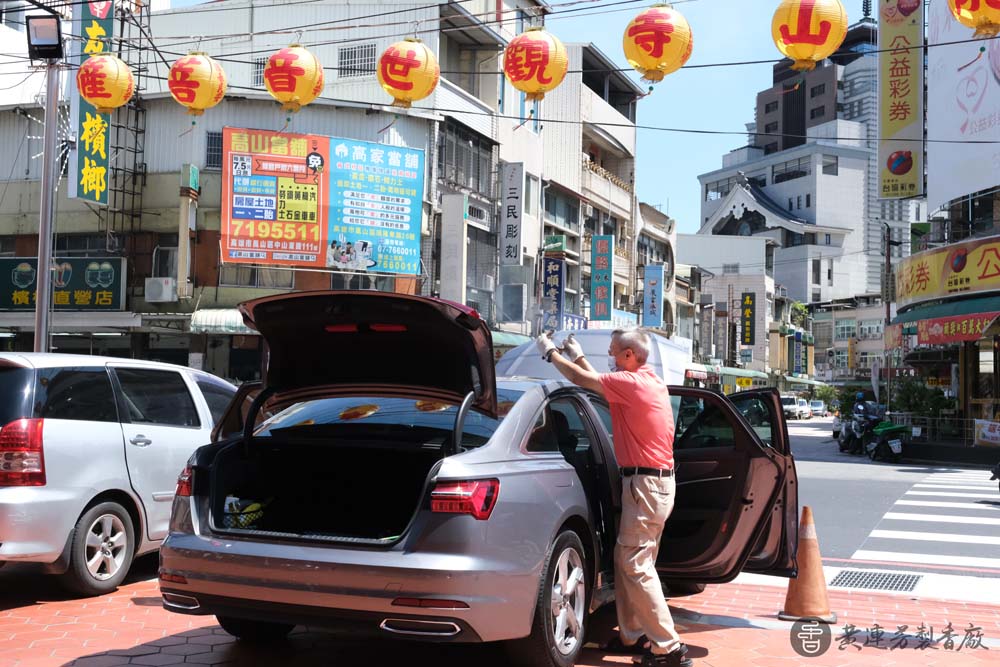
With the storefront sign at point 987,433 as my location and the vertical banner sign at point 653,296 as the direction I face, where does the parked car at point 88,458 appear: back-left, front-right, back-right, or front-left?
back-left

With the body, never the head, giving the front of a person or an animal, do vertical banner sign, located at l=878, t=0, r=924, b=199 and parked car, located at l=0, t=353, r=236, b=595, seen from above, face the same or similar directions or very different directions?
very different directions

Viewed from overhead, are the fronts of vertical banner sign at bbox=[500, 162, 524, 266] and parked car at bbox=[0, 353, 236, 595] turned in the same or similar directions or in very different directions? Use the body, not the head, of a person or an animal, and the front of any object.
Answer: very different directions

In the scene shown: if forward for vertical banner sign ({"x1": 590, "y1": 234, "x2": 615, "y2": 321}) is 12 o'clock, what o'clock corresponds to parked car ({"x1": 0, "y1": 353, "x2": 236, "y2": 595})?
The parked car is roughly at 12 o'clock from the vertical banner sign.

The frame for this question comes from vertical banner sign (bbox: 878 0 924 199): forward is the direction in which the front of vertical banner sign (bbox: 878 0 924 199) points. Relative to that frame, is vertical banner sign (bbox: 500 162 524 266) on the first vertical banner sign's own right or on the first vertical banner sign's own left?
on the first vertical banner sign's own right

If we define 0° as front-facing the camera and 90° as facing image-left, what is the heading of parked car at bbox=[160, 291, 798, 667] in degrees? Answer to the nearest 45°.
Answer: approximately 225°

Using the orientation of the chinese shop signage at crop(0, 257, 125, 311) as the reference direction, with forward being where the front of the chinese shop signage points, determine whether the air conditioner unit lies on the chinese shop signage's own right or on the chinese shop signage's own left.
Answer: on the chinese shop signage's own left

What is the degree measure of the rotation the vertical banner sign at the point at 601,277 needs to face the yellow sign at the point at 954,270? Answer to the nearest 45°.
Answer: approximately 45° to its left
